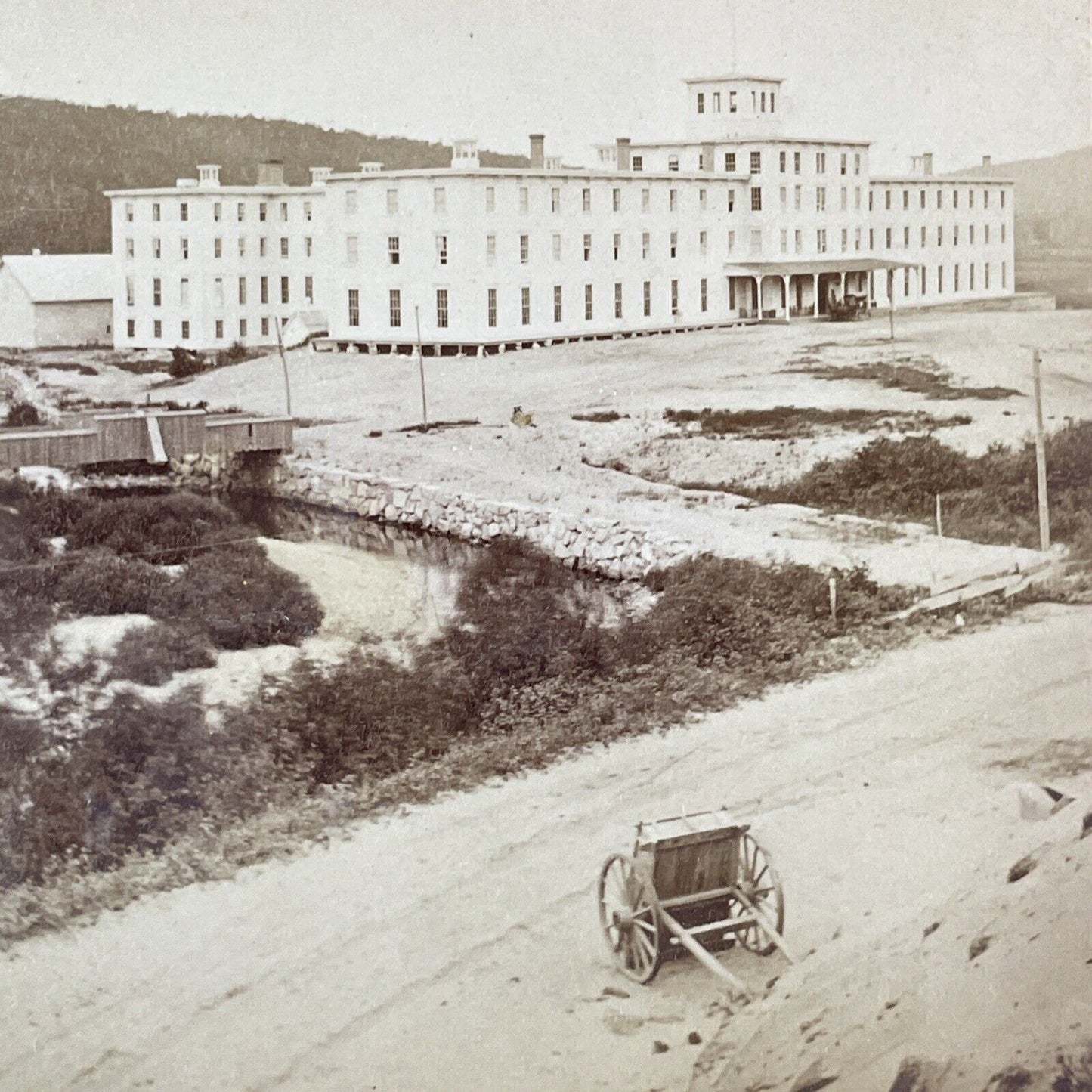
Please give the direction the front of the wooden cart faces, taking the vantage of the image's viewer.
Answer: facing the viewer and to the right of the viewer

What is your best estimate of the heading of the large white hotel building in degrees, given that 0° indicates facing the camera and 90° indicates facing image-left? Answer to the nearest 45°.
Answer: approximately 315°

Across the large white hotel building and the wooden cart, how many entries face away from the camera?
0

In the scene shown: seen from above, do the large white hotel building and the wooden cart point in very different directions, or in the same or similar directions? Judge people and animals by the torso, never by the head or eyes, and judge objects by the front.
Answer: same or similar directions

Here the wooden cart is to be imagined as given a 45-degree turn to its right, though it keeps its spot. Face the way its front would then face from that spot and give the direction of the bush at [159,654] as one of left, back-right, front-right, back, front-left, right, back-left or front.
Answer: right

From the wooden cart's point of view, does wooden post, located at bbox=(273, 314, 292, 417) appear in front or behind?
behind
